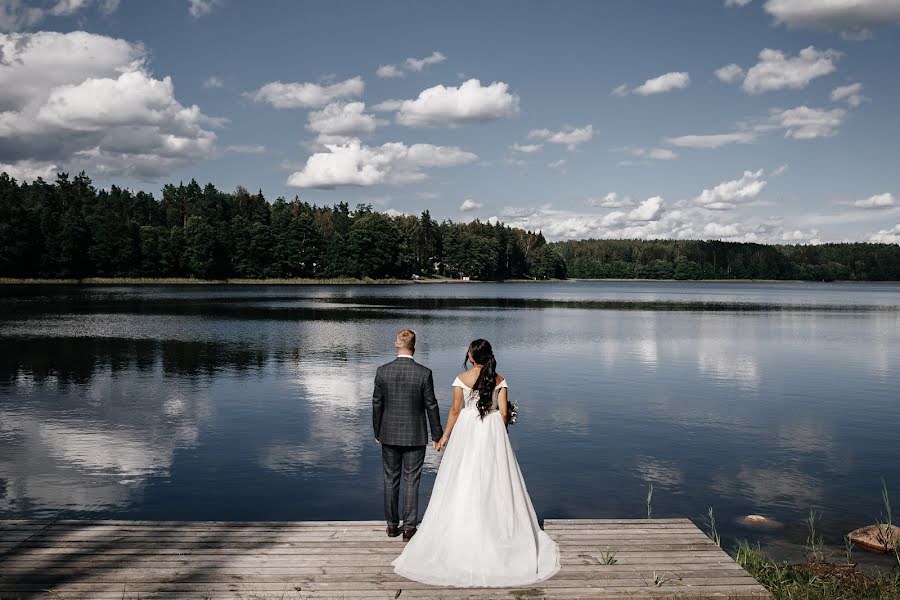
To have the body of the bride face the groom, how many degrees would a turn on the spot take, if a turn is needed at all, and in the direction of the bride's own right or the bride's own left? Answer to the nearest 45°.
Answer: approximately 45° to the bride's own left

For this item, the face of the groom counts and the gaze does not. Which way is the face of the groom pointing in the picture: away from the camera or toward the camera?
away from the camera

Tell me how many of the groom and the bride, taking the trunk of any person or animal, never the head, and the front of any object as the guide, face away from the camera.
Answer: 2

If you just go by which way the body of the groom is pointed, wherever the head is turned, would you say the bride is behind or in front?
behind

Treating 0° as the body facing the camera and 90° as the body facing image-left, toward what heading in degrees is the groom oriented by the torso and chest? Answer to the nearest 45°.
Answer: approximately 180°

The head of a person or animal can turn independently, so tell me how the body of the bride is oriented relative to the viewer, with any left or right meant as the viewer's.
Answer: facing away from the viewer
